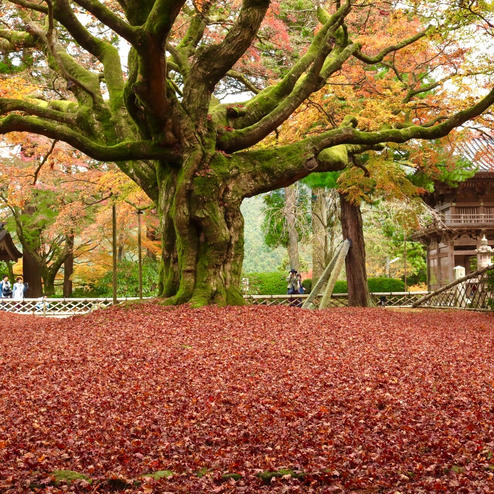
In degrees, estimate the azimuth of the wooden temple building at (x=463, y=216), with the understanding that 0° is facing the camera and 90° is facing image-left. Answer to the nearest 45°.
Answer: approximately 0°

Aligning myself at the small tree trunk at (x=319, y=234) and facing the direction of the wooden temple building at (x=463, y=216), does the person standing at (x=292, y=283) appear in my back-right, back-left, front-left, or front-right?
back-right

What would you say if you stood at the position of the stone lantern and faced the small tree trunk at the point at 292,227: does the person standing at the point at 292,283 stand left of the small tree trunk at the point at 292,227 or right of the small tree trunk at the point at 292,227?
left

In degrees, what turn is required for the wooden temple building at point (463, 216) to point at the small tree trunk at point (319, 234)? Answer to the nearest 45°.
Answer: approximately 45° to its right

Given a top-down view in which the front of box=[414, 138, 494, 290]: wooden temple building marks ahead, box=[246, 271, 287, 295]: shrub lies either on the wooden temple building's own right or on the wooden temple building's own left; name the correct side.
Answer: on the wooden temple building's own right

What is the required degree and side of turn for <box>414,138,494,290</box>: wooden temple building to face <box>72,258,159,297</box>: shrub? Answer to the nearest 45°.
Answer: approximately 45° to its right

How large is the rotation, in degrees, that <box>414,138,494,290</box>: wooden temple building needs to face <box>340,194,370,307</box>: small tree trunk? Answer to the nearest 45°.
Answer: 0° — it already faces it

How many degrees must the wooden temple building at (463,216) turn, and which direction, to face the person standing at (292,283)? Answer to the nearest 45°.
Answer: approximately 45° to its right
